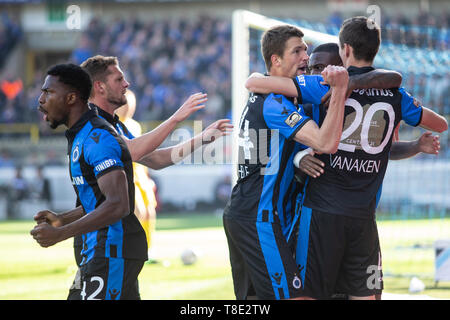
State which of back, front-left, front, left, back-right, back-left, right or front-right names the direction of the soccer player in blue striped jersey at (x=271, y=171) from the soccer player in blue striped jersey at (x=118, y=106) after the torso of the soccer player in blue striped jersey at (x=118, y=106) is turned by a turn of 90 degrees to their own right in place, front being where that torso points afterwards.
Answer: front-left

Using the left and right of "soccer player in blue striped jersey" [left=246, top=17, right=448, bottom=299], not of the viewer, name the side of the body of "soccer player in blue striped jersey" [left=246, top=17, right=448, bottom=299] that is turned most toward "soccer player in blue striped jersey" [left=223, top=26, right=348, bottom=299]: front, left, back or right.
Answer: left

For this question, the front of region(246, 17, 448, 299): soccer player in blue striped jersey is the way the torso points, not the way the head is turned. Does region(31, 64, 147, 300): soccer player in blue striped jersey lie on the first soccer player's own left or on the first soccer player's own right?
on the first soccer player's own left

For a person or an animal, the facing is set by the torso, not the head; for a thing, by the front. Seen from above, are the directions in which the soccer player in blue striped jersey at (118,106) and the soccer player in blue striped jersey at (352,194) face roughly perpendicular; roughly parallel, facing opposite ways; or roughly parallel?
roughly perpendicular

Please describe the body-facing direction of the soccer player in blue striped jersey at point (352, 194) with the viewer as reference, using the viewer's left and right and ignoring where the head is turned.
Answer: facing away from the viewer

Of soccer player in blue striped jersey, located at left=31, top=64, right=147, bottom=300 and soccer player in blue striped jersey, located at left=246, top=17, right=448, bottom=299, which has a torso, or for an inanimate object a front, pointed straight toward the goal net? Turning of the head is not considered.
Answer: soccer player in blue striped jersey, located at left=246, top=17, right=448, bottom=299

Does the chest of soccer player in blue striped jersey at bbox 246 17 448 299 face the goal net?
yes

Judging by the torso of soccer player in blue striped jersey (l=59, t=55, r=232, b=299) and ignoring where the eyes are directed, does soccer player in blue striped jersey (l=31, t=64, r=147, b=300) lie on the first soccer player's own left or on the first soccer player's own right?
on the first soccer player's own right

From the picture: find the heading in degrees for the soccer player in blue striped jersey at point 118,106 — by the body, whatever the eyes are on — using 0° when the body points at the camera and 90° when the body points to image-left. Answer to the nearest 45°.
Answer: approximately 270°

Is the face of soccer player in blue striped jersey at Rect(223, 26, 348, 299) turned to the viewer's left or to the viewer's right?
to the viewer's right
